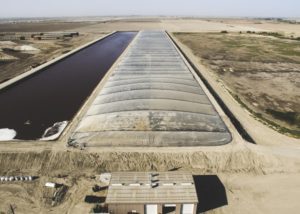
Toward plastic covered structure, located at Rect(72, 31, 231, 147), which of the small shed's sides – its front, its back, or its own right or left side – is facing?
back

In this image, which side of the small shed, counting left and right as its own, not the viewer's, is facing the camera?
front
